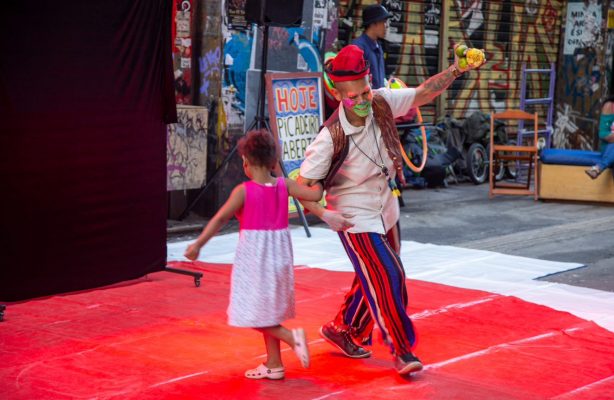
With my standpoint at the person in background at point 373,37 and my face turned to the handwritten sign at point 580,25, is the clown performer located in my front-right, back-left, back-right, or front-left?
back-right

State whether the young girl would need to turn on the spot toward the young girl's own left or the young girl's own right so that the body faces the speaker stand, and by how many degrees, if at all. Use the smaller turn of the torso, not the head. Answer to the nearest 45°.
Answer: approximately 45° to the young girl's own right

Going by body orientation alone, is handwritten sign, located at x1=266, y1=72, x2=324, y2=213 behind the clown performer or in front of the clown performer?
behind

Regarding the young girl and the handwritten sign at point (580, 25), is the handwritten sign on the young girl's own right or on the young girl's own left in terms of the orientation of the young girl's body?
on the young girl's own right

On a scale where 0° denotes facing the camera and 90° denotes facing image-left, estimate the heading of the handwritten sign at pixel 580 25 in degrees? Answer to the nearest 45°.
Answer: approximately 0°
